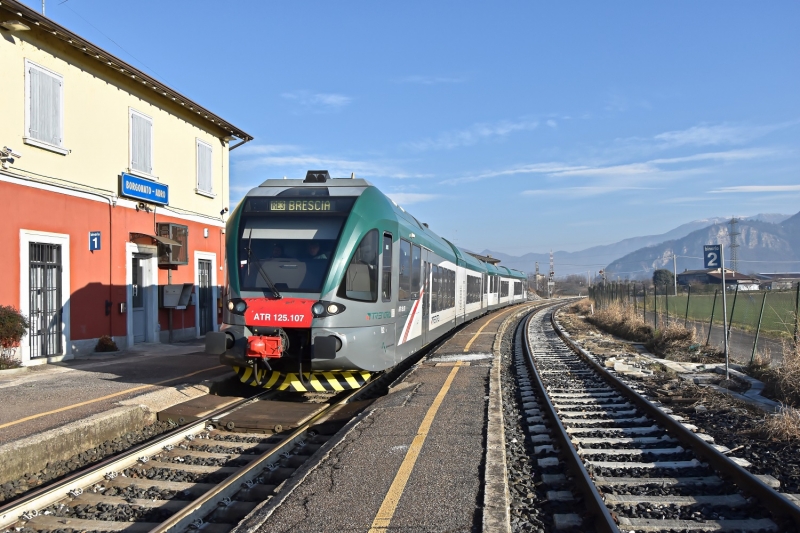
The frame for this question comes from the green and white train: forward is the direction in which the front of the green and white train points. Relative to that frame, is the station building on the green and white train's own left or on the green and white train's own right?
on the green and white train's own right

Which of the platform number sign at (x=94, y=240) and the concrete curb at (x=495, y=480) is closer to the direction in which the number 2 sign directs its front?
the concrete curb

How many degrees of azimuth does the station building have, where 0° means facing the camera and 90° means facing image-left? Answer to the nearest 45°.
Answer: approximately 315°

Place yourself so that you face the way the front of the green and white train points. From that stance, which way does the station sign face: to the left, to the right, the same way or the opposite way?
to the left

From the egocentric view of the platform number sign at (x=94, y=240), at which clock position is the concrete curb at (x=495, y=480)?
The concrete curb is roughly at 1 o'clock from the platform number sign.

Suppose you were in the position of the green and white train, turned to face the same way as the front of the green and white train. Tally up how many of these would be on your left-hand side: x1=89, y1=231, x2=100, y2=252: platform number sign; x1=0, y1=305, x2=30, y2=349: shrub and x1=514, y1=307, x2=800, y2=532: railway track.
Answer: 1

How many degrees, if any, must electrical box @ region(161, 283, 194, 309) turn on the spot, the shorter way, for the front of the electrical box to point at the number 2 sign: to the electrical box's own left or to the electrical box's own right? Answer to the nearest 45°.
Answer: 0° — it already faces it

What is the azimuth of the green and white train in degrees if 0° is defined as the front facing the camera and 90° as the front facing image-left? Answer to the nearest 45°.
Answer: approximately 45°

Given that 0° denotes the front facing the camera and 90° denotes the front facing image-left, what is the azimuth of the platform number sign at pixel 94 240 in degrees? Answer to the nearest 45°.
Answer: approximately 315°

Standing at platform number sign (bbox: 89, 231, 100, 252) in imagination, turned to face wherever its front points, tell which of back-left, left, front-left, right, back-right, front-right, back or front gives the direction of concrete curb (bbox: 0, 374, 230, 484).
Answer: front-right

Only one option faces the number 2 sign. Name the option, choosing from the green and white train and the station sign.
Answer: the station sign

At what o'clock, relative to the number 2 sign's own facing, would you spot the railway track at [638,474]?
The railway track is roughly at 12 o'clock from the number 2 sign.
